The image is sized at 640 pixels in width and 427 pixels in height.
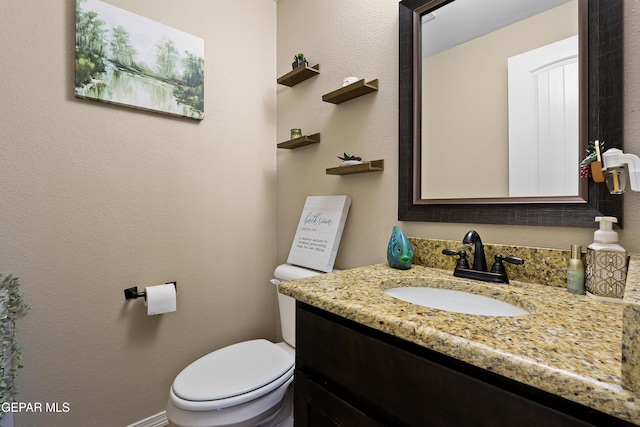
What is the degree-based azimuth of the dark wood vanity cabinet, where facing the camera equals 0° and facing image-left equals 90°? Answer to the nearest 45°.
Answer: approximately 45°

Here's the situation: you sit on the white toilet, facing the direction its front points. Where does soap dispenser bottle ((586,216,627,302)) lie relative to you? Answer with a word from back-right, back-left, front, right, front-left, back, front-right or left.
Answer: left

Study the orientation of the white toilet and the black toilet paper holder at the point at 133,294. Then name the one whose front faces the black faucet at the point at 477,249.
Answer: the black toilet paper holder

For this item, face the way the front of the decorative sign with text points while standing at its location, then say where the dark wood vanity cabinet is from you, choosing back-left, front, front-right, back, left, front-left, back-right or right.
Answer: front-left

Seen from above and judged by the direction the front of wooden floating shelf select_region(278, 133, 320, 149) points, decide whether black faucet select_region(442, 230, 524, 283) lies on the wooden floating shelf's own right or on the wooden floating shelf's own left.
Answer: on the wooden floating shelf's own left

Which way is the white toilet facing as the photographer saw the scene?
facing the viewer and to the left of the viewer

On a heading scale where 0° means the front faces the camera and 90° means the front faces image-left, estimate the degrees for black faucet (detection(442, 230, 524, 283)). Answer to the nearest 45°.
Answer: approximately 45°

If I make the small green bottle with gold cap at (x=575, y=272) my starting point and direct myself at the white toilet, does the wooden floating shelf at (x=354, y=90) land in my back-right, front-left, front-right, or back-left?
front-right

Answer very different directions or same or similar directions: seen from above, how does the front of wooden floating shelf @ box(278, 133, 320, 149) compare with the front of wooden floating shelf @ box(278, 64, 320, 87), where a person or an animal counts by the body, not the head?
same or similar directions

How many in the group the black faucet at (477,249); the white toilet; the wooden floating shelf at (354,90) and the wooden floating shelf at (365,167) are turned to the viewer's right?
0

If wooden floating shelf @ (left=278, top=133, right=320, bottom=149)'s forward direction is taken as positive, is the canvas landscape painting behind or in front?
in front

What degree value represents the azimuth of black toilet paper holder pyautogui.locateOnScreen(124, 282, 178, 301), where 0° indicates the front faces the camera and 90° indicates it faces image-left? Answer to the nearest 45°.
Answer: approximately 315°

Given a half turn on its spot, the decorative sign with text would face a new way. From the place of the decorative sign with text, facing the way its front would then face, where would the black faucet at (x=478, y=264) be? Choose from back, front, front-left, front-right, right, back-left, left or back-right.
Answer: right

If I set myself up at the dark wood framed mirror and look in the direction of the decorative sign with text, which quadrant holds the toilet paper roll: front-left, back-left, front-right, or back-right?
front-left

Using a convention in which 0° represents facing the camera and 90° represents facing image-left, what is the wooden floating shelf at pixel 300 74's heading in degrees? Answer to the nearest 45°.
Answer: approximately 45°

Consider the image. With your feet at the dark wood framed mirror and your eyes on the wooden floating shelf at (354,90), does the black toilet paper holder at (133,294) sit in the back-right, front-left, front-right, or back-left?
front-left

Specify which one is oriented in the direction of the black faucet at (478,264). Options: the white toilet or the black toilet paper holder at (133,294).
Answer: the black toilet paper holder
